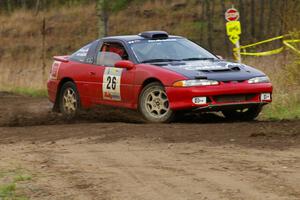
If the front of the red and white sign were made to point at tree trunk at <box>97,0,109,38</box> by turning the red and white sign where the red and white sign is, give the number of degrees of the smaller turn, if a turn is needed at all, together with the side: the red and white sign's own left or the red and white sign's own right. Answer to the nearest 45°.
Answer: approximately 135° to the red and white sign's own right

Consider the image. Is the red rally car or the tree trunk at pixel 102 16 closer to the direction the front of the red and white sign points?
the red rally car

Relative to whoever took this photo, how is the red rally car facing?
facing the viewer and to the right of the viewer

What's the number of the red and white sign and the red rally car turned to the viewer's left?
0

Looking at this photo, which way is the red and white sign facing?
toward the camera

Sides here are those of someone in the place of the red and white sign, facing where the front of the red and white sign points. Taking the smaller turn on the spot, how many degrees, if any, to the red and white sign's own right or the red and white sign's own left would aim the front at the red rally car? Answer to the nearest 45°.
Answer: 0° — it already faces it

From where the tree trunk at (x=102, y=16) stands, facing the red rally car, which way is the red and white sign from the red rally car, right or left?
left
